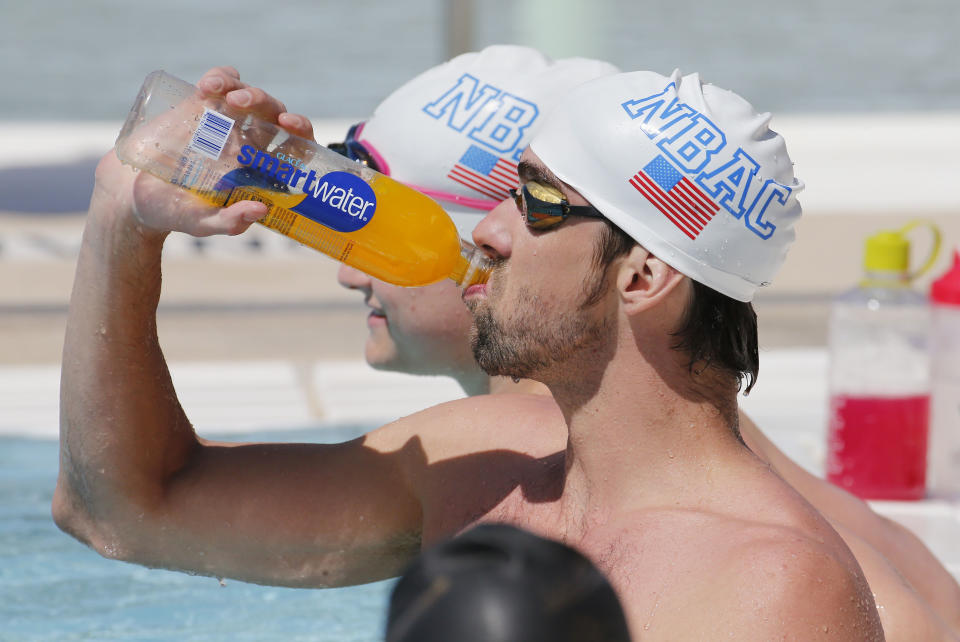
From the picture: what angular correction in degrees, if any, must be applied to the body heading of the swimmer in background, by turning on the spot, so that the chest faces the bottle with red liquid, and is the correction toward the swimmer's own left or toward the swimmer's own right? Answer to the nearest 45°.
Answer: approximately 135° to the swimmer's own right

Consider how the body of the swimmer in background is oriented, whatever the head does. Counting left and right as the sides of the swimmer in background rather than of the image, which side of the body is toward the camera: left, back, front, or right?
left

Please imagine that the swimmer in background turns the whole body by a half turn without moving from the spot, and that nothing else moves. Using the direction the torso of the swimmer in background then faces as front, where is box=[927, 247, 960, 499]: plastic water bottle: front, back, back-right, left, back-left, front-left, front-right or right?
front-left
